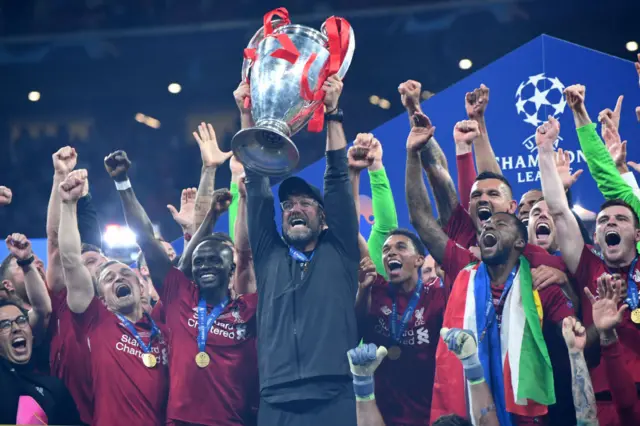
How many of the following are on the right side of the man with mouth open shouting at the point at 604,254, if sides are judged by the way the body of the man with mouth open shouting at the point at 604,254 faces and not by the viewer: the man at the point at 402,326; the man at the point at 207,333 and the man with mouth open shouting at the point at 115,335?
3

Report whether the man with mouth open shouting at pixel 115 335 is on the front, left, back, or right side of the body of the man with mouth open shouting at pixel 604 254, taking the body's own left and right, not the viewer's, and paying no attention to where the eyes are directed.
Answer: right

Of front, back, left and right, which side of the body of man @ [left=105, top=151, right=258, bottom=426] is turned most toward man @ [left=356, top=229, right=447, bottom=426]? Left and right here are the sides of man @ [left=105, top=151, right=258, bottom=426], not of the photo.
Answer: left

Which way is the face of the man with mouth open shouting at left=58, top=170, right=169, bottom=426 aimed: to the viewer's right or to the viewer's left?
to the viewer's right

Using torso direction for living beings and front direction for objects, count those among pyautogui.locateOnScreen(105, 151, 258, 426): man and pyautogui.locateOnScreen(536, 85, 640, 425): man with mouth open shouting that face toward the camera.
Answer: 2

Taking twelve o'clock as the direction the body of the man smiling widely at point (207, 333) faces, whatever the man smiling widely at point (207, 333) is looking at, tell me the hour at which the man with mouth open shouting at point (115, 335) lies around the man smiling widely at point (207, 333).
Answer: the man with mouth open shouting at point (115, 335) is roughly at 4 o'clock from the man smiling widely at point (207, 333).

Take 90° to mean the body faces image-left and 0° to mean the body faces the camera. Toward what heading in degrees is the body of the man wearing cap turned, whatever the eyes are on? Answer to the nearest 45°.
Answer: approximately 0°

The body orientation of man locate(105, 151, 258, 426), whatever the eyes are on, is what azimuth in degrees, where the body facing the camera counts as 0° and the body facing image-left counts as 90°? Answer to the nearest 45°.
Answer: approximately 0°
